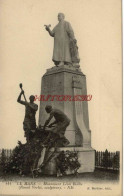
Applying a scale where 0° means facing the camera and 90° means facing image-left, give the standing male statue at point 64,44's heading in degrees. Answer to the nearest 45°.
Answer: approximately 45°
